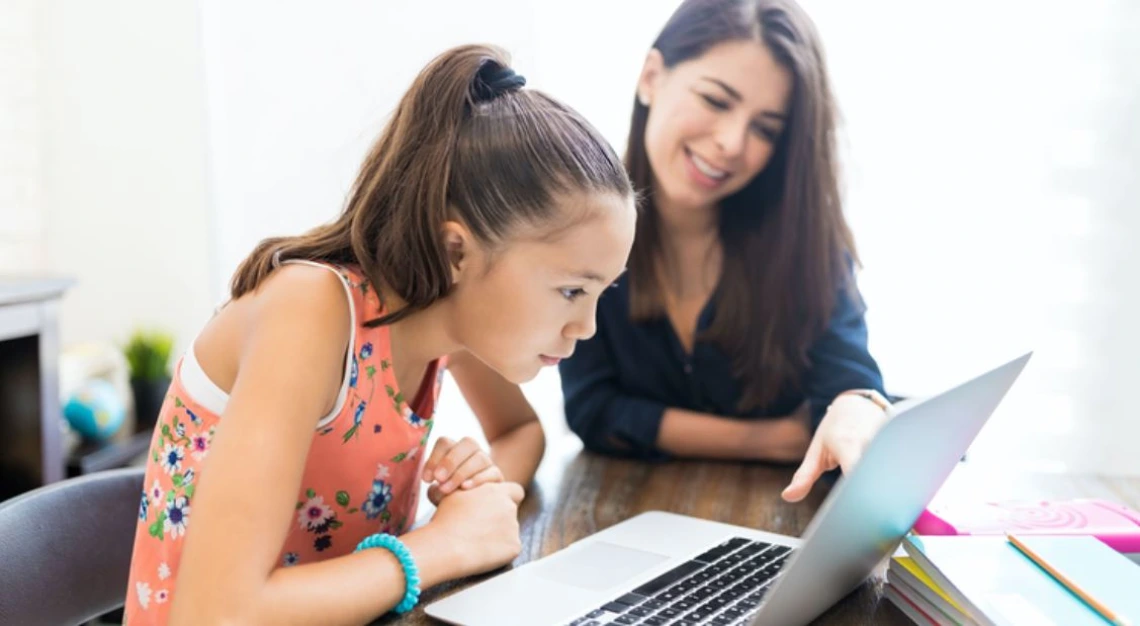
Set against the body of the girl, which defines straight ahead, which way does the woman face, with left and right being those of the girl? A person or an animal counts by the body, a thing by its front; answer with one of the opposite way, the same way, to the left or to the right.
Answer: to the right

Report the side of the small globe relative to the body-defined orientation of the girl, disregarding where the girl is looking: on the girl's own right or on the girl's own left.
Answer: on the girl's own left

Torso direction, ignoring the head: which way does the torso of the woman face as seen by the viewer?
toward the camera

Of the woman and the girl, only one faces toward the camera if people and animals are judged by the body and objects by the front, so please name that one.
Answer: the woman

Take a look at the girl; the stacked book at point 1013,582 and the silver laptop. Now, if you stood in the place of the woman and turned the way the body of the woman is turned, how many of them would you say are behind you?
0

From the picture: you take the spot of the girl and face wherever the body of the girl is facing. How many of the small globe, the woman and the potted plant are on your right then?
0

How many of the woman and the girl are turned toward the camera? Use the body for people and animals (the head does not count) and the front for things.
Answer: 1

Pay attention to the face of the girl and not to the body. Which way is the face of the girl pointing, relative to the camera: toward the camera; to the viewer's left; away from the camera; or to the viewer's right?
to the viewer's right

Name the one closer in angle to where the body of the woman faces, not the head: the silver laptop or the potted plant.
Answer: the silver laptop

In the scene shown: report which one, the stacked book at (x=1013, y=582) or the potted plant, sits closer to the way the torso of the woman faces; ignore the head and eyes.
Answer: the stacked book

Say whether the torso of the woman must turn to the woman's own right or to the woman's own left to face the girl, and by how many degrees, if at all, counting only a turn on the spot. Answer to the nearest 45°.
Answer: approximately 45° to the woman's own right

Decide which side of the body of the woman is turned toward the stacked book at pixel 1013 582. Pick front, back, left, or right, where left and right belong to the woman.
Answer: front

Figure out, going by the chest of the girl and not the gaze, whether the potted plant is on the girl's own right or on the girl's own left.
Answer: on the girl's own left

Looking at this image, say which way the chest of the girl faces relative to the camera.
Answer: to the viewer's right
